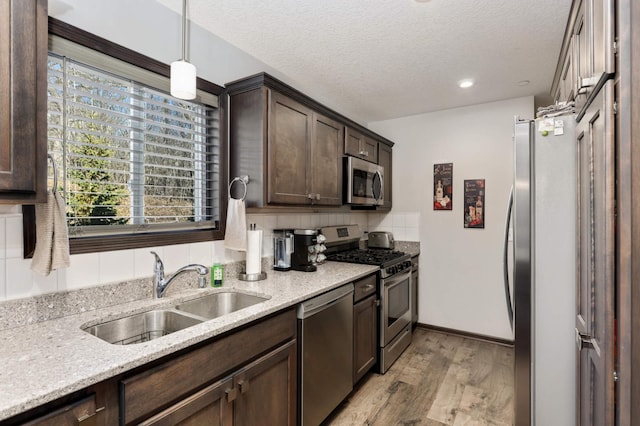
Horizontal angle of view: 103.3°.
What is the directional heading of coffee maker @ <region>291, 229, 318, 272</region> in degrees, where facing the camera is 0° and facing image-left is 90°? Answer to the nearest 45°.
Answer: approximately 315°

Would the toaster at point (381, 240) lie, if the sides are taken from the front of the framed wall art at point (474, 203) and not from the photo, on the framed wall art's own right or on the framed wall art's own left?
on the framed wall art's own right

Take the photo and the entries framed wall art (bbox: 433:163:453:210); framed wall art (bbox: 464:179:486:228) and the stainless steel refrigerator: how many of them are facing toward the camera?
2

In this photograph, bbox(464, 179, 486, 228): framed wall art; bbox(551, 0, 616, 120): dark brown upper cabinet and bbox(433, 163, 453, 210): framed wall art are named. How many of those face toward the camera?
2

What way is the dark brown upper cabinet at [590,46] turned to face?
to the viewer's left

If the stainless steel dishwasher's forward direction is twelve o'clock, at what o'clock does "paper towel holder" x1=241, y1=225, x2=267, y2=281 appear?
The paper towel holder is roughly at 5 o'clock from the stainless steel dishwasher.

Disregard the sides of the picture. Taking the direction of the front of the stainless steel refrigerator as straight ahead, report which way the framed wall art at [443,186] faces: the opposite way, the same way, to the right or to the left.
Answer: to the left

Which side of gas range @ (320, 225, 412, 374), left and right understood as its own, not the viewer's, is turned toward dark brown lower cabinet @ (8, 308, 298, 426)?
right

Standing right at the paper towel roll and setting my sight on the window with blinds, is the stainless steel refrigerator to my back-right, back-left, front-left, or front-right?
back-left

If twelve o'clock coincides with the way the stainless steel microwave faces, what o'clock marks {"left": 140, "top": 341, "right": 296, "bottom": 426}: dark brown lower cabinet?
The dark brown lower cabinet is roughly at 2 o'clock from the stainless steel microwave.
